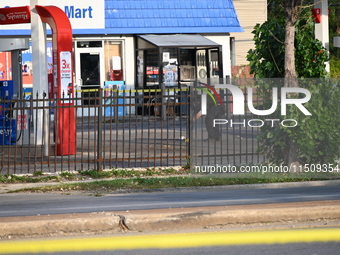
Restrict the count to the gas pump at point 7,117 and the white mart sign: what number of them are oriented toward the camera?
2

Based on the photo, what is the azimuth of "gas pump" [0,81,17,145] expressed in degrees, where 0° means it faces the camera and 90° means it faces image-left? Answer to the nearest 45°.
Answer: approximately 0°

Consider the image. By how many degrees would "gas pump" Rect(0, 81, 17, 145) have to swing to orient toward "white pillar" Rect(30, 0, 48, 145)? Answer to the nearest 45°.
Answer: approximately 45° to its left

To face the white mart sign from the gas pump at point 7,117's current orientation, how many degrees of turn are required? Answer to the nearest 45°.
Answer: approximately 180°

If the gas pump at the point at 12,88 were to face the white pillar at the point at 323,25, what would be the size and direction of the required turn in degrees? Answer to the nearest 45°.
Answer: approximately 90° to its left

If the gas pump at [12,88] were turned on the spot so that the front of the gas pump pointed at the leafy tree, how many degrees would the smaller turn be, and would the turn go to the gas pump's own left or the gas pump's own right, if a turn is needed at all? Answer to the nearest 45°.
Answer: approximately 45° to the gas pump's own left

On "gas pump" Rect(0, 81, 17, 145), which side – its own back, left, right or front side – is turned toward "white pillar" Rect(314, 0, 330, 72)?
left
